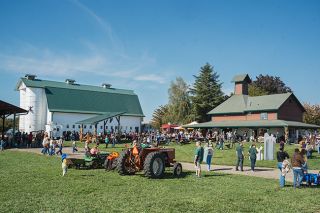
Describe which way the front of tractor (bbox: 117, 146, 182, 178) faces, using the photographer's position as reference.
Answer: facing away from the viewer and to the right of the viewer

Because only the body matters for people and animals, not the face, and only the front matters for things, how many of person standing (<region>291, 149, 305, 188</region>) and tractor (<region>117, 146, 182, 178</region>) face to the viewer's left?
0
